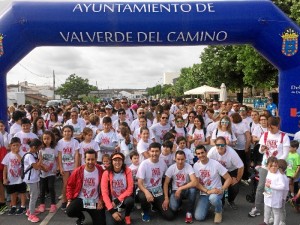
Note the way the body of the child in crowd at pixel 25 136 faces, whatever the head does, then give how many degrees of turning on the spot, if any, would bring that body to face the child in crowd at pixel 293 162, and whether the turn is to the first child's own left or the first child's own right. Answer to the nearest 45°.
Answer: approximately 45° to the first child's own left

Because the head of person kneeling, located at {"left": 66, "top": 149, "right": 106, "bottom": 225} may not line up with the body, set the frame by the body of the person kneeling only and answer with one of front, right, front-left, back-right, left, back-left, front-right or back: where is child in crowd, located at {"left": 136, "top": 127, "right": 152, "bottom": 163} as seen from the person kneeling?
back-left

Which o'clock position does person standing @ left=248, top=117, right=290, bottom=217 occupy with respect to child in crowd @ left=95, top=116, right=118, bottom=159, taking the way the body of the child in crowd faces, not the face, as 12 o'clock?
The person standing is roughly at 10 o'clock from the child in crowd.

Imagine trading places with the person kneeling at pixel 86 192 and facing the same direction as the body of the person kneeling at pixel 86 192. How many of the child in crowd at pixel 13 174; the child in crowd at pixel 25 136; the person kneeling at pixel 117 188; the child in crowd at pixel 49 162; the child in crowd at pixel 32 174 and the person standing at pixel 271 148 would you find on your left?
2

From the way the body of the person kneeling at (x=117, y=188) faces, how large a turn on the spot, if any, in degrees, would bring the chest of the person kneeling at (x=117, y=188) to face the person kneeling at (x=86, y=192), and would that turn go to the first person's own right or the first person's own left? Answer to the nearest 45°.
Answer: approximately 90° to the first person's own right

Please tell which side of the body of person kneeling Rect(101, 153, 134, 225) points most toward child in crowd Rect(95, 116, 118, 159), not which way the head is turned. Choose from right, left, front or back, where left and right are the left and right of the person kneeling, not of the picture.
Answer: back

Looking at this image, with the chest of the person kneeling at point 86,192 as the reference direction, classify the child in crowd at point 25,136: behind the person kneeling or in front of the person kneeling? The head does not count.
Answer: behind

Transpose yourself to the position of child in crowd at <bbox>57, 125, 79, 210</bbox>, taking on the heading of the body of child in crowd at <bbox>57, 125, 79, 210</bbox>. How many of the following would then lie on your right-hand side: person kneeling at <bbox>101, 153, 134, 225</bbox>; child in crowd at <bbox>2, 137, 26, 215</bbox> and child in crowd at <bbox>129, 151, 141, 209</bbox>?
1
